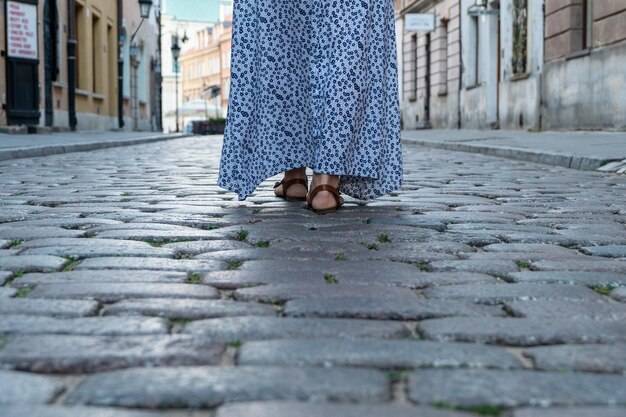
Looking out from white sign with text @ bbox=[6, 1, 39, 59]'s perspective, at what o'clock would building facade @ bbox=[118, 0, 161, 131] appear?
The building facade is roughly at 8 o'clock from the white sign with text.

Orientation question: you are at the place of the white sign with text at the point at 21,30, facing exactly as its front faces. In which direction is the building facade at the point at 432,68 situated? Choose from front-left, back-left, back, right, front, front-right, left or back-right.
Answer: left

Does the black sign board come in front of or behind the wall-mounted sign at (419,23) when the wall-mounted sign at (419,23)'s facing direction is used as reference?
in front

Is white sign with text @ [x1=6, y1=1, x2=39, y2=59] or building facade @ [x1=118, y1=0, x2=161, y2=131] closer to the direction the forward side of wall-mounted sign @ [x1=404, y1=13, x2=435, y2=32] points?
the white sign with text

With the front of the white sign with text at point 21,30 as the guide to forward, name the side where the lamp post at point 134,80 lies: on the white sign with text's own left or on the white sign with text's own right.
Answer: on the white sign with text's own left

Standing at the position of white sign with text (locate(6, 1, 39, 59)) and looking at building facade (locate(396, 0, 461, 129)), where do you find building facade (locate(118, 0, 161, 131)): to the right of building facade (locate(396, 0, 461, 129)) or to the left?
left

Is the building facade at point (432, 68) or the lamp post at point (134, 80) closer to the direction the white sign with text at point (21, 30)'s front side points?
the building facade

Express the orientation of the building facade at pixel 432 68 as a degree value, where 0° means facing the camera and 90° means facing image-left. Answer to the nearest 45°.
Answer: approximately 45°

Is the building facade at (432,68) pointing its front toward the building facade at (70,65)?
yes
